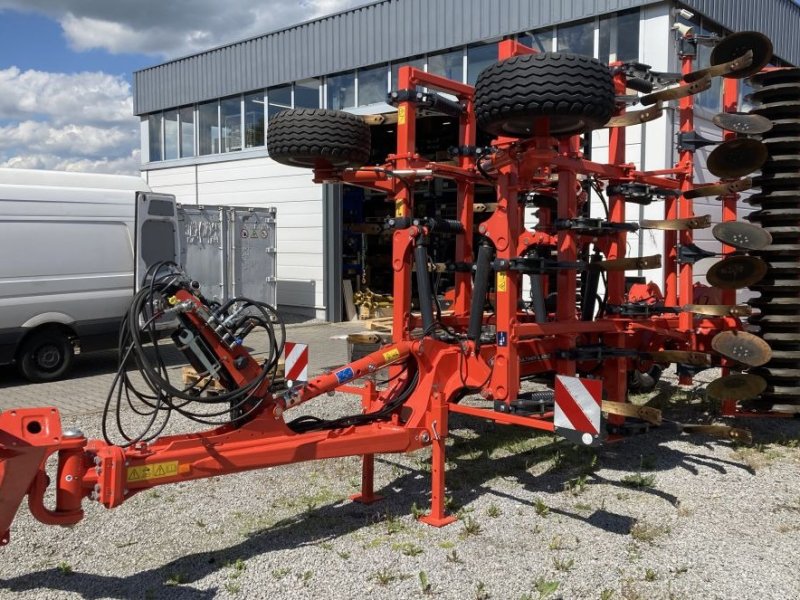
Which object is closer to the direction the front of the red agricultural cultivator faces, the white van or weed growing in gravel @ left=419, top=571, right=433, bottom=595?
the weed growing in gravel

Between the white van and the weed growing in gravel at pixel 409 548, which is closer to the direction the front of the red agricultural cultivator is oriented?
the weed growing in gravel

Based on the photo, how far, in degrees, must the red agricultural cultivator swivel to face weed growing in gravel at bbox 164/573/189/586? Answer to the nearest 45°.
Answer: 0° — it already faces it

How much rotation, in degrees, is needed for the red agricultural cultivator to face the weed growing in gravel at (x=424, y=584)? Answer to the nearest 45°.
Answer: approximately 45° to its left

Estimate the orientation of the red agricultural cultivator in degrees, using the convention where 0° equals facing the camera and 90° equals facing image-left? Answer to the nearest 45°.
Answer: approximately 45°

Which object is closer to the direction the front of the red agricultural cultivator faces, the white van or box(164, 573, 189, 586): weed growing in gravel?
the weed growing in gravel
